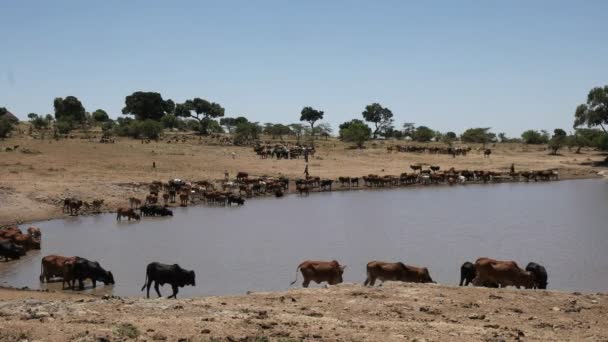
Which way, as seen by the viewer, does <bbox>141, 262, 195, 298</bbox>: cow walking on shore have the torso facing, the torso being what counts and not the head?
to the viewer's right

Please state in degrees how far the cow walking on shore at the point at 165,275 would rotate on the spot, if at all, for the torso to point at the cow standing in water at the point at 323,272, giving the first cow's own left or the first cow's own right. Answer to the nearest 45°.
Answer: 0° — it already faces it

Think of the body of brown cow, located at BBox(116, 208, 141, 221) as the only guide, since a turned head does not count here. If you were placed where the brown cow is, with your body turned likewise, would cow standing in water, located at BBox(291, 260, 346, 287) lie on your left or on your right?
on your right

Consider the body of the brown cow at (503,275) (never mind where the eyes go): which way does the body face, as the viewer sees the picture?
to the viewer's right

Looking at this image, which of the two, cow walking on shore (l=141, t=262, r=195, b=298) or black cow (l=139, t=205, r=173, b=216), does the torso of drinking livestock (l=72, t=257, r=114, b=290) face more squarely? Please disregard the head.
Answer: the cow walking on shore

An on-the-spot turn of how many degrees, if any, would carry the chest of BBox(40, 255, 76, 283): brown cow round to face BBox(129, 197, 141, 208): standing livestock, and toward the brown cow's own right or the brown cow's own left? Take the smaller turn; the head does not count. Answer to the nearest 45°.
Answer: approximately 90° to the brown cow's own left

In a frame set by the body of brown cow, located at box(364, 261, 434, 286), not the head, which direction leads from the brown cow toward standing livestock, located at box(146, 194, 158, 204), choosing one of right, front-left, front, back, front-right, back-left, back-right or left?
back-left

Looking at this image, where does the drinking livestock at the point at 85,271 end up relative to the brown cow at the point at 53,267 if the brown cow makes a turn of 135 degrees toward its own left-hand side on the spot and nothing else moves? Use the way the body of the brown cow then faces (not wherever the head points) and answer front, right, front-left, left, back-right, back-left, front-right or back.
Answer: back
